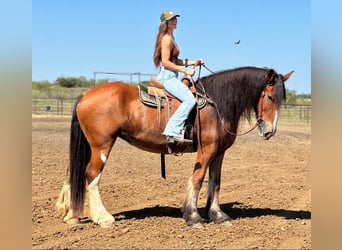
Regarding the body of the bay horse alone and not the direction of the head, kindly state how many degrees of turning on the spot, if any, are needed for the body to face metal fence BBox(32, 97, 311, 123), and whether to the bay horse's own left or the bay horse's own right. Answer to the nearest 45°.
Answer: approximately 90° to the bay horse's own left

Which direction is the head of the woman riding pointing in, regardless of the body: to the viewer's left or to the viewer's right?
to the viewer's right

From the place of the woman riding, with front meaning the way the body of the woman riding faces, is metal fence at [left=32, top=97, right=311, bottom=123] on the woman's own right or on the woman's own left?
on the woman's own left

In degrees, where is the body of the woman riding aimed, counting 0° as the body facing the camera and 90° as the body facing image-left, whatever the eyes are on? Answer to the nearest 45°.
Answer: approximately 270°

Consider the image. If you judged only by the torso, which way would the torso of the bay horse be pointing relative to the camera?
to the viewer's right
